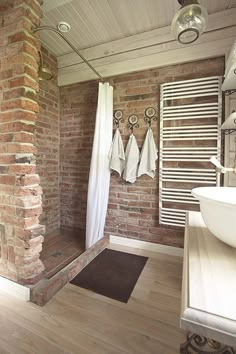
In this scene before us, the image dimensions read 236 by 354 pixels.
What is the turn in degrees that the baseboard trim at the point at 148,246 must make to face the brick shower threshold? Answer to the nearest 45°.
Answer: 0° — it already faces it

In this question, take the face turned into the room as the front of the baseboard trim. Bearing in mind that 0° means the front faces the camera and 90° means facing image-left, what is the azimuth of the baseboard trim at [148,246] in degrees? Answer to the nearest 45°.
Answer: approximately 45°

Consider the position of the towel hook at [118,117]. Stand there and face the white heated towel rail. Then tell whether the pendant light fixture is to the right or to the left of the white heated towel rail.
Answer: right

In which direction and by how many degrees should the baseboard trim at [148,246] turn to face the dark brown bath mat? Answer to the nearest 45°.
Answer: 0° — it already faces it
